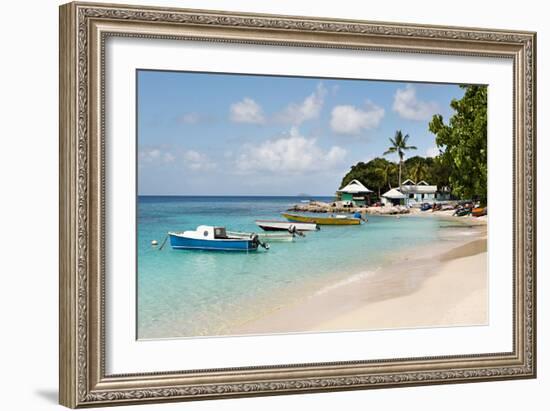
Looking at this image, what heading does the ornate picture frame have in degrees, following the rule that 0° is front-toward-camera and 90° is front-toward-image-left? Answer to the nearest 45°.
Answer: approximately 315°
